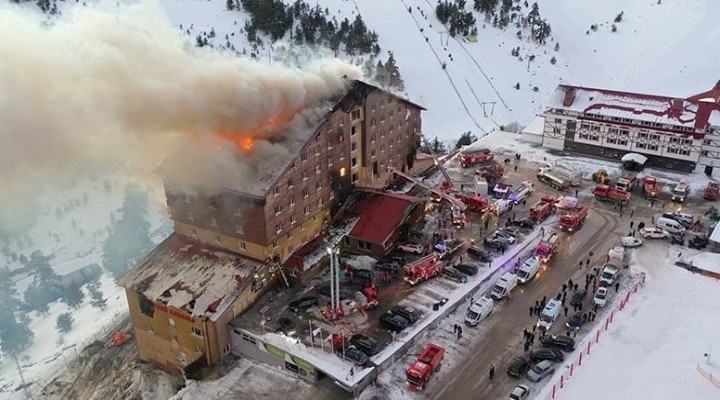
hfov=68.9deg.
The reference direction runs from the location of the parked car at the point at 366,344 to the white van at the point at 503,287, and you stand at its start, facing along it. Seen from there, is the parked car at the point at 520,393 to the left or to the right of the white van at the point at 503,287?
right

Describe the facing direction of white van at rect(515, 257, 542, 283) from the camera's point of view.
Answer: facing the viewer and to the left of the viewer

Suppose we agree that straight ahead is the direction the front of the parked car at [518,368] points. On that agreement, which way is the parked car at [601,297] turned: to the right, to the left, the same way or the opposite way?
the same way

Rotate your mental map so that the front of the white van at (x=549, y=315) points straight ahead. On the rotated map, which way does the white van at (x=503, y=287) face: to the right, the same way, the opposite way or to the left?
the same way

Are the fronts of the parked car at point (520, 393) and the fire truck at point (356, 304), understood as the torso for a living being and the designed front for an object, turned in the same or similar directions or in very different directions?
very different directions

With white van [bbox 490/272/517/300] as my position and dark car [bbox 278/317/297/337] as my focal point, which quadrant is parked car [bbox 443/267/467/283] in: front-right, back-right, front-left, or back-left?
front-right

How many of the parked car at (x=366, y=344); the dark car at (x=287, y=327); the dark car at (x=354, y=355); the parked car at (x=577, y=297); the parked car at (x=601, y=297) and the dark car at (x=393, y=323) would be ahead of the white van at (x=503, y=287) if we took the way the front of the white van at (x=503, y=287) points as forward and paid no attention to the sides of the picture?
4

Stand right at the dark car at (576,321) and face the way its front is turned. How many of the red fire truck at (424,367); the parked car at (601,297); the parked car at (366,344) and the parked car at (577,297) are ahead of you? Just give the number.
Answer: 2
